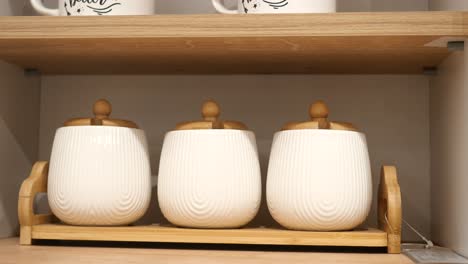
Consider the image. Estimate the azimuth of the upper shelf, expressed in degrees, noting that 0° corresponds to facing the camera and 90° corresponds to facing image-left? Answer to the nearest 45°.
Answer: approximately 0°
